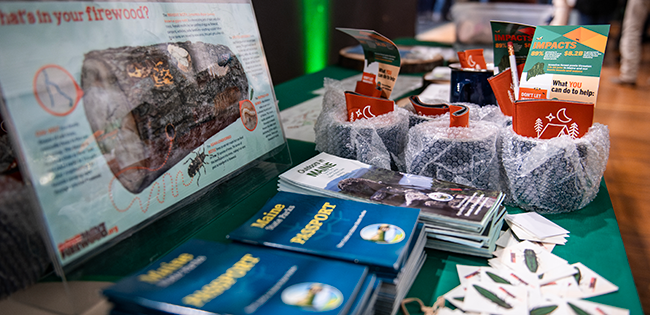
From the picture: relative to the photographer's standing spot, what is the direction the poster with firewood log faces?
facing the viewer and to the right of the viewer

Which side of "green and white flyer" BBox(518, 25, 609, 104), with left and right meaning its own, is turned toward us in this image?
front

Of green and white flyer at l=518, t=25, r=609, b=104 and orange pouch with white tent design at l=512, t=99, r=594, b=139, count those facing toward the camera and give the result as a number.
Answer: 2

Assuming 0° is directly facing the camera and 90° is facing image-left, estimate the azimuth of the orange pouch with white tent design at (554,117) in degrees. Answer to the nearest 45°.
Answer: approximately 0°

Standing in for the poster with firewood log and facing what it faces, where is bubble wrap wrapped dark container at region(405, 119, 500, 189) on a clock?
The bubble wrap wrapped dark container is roughly at 11 o'clock from the poster with firewood log.

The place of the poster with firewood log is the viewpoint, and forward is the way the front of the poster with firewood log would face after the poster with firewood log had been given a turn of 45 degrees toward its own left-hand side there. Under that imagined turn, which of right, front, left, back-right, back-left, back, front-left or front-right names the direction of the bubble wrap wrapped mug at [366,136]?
front
